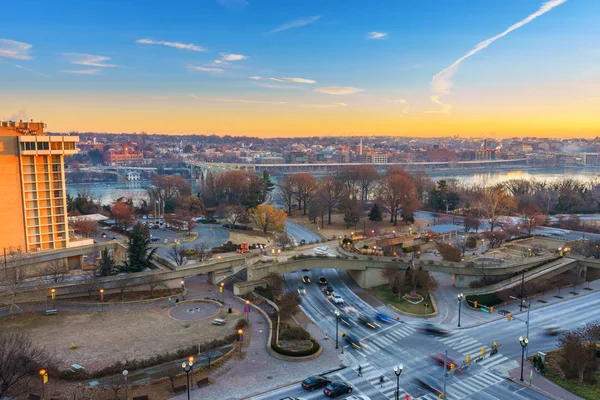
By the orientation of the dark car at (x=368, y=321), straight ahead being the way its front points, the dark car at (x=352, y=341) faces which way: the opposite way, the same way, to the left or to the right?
the same way

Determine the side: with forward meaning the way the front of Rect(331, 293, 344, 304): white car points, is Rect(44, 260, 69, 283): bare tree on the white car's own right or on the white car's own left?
on the white car's own right

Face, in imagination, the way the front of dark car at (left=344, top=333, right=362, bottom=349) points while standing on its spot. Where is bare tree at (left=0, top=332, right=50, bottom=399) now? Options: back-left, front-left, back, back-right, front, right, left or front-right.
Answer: right

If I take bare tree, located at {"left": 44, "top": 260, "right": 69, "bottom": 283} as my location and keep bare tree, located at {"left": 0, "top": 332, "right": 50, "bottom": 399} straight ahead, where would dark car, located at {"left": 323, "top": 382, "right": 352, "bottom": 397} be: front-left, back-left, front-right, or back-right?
front-left

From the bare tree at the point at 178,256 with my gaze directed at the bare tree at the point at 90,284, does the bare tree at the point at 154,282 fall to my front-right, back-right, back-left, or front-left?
front-left

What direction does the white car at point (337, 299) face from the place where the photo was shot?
facing the viewer and to the right of the viewer

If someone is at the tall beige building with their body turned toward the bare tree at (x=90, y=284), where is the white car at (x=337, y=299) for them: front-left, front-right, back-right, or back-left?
front-left

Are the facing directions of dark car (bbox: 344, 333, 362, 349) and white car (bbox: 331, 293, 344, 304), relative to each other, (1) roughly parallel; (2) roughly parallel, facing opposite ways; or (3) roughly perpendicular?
roughly parallel

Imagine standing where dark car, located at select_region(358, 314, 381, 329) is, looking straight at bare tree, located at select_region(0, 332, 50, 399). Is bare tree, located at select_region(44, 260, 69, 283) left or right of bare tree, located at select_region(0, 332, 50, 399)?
right

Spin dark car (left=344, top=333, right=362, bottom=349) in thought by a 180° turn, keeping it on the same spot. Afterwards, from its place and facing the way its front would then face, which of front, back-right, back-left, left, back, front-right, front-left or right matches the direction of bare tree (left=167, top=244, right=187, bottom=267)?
front

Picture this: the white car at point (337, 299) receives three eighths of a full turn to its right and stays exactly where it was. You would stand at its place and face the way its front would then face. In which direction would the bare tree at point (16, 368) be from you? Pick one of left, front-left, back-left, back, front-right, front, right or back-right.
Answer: front-left
